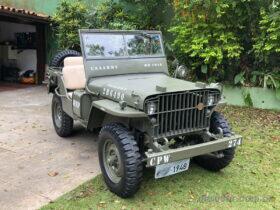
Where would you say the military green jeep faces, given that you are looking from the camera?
facing the viewer and to the right of the viewer
